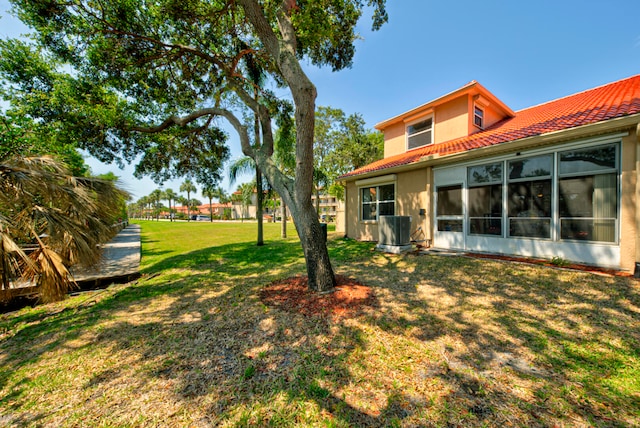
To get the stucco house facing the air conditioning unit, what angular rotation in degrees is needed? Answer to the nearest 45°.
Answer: approximately 45° to its right

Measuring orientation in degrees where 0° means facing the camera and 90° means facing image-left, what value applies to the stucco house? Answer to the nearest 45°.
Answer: approximately 45°

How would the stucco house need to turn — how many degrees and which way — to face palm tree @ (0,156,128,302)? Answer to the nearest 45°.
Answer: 0° — it already faces it

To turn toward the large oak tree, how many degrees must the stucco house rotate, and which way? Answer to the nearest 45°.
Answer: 0° — it already faces it
